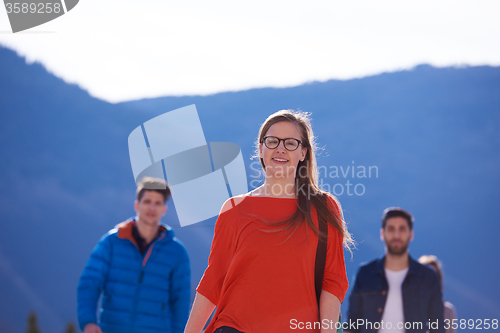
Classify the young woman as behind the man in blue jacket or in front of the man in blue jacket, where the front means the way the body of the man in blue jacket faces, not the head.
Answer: in front

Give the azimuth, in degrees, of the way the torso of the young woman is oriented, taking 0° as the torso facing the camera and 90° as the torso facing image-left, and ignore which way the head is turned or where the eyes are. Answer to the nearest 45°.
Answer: approximately 0°

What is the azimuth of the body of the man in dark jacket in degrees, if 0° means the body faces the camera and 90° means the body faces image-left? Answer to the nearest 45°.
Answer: approximately 0°

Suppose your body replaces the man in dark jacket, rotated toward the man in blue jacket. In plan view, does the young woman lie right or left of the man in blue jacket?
left

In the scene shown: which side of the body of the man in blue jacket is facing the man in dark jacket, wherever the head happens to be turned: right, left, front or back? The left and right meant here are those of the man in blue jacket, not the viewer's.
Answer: left

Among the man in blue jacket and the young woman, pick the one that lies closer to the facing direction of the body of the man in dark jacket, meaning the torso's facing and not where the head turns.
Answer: the young woman

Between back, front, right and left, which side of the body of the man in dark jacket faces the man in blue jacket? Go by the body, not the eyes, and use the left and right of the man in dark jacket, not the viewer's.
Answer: right
